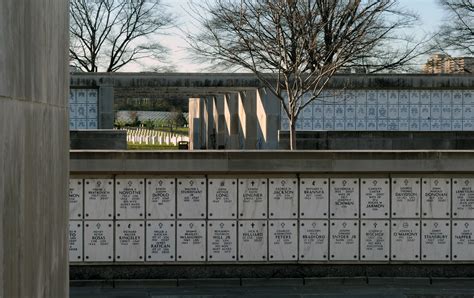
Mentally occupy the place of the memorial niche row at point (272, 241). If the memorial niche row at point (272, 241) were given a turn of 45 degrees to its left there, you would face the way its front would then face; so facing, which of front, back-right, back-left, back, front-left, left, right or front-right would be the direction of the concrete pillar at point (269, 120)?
back-left

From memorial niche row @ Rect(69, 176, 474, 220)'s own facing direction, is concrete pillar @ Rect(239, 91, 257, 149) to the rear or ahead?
to the rear

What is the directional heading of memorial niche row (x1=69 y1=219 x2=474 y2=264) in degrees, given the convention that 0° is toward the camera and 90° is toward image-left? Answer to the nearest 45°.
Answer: approximately 0°

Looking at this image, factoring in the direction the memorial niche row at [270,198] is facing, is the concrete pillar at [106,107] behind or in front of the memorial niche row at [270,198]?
behind

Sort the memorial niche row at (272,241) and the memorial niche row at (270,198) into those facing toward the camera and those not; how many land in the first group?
2

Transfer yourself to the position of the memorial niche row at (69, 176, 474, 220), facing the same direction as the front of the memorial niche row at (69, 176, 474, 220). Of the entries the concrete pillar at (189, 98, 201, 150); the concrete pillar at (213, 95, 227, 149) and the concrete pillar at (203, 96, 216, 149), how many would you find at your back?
3

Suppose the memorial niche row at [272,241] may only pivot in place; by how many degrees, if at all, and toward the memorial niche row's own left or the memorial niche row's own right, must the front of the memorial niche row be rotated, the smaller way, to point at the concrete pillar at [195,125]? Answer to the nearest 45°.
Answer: approximately 180°

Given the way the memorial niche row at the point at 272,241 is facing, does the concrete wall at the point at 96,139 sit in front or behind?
behind

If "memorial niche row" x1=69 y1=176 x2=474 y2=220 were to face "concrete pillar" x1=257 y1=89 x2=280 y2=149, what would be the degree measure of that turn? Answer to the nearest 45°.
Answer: approximately 180°

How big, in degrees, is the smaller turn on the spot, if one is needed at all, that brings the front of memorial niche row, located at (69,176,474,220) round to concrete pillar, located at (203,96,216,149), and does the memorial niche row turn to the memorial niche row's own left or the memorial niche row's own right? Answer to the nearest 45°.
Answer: approximately 180°
